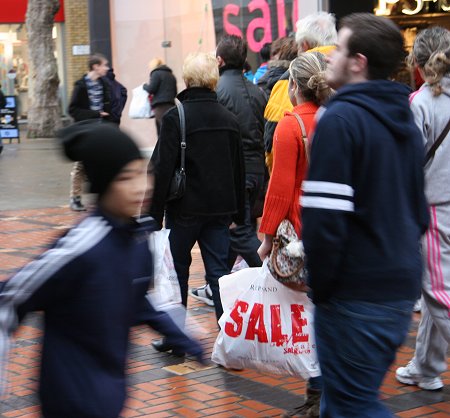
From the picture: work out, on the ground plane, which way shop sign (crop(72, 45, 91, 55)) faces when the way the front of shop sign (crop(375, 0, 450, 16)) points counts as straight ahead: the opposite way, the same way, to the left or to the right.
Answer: the same way

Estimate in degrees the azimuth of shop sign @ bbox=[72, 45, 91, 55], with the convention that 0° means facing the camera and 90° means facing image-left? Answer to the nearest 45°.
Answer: approximately 0°

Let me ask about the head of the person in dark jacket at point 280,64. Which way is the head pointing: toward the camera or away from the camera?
away from the camera

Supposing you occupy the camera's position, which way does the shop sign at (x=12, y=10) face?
facing the viewer

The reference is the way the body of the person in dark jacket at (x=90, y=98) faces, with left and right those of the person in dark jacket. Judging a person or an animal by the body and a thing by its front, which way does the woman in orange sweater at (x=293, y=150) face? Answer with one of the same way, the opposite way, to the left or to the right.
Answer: the opposite way

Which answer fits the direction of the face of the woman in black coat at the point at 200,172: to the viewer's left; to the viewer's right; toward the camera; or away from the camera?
away from the camera

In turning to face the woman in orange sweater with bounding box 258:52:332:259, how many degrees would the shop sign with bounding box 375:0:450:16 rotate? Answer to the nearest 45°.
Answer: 0° — it already faces them

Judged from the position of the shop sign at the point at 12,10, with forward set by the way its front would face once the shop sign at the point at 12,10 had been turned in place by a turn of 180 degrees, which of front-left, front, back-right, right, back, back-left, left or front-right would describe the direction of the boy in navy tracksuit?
back

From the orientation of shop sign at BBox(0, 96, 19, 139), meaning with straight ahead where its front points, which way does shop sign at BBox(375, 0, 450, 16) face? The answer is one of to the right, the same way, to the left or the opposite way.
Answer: the same way

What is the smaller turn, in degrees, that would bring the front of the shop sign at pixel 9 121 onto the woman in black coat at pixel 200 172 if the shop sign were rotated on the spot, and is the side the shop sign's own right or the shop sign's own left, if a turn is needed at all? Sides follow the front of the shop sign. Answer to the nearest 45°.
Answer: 0° — it already faces them

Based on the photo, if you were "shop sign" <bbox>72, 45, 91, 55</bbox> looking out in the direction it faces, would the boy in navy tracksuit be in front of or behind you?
in front

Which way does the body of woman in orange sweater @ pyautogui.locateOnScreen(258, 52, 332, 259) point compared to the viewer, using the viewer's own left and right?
facing away from the viewer and to the left of the viewer

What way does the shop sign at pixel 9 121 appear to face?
toward the camera

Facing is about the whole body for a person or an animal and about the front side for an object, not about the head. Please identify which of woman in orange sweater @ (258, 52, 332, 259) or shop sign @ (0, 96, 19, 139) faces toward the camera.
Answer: the shop sign
